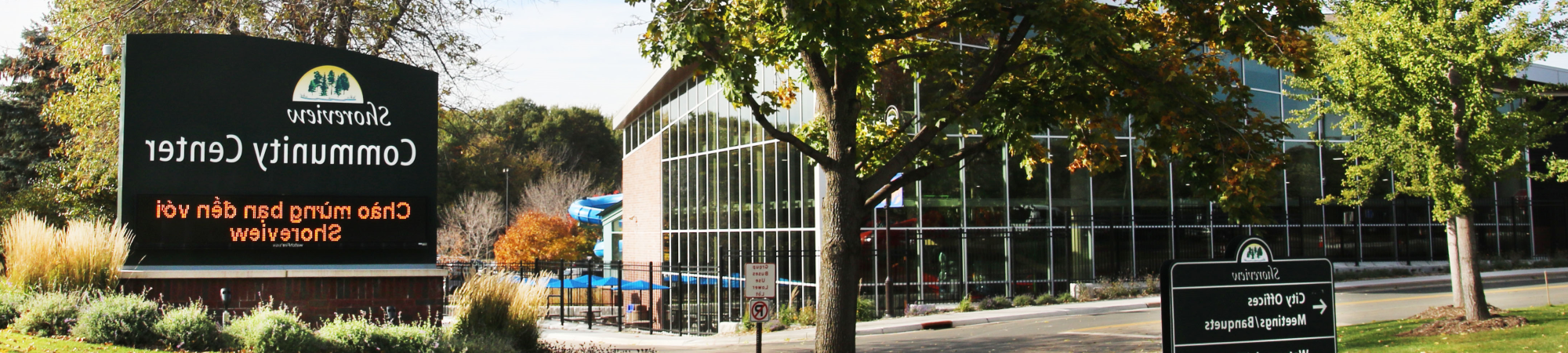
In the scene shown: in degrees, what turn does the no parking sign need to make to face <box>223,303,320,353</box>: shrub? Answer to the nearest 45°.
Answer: approximately 45° to its right

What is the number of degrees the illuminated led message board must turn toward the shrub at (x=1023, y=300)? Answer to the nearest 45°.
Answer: approximately 135° to its left

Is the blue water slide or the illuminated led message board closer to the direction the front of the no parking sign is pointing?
the illuminated led message board

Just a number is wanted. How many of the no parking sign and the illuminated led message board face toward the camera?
2

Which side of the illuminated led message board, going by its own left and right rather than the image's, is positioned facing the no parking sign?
left

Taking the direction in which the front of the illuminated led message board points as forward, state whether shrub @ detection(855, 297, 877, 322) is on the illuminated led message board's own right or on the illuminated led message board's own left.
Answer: on the illuminated led message board's own left

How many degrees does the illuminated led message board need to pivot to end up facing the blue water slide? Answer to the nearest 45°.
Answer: approximately 180°

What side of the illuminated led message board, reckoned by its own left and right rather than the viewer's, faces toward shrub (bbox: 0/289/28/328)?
right

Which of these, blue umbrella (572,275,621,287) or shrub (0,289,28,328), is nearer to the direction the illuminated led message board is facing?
the shrub

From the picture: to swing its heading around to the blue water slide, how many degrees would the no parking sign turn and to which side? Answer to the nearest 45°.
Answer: approximately 180°

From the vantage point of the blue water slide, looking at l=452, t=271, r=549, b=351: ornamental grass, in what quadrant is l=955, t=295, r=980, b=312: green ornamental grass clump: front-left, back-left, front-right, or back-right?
front-left

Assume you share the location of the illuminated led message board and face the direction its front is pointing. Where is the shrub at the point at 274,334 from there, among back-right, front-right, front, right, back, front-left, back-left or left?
front

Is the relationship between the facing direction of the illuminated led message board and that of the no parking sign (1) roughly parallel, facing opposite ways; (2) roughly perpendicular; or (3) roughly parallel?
roughly parallel

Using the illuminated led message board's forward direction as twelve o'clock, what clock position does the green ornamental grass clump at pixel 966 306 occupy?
The green ornamental grass clump is roughly at 8 o'clock from the illuminated led message board.

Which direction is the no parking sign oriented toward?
toward the camera

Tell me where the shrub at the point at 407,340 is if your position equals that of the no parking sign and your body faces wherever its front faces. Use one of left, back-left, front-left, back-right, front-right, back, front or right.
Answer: front-right

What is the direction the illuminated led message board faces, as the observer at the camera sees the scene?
facing the viewer
